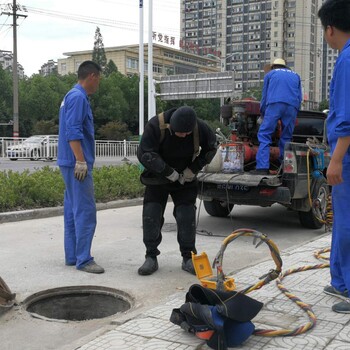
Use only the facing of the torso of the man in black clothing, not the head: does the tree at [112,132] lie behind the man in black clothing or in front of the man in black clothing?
behind

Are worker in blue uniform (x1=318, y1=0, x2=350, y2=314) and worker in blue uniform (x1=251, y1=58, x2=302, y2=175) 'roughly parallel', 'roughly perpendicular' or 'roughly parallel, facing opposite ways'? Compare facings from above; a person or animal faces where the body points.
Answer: roughly perpendicular

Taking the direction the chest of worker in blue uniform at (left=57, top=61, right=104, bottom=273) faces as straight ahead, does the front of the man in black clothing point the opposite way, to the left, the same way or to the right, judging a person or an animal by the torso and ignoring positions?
to the right

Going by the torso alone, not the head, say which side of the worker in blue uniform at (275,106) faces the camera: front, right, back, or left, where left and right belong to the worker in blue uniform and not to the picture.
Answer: back

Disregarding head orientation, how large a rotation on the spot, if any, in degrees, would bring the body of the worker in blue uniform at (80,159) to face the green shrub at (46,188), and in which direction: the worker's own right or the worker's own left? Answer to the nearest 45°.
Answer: approximately 90° to the worker's own left

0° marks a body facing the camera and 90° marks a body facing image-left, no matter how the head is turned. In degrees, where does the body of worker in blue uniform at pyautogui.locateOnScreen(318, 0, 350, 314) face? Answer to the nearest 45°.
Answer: approximately 90°

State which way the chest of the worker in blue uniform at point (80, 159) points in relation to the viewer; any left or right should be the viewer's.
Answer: facing to the right of the viewer
